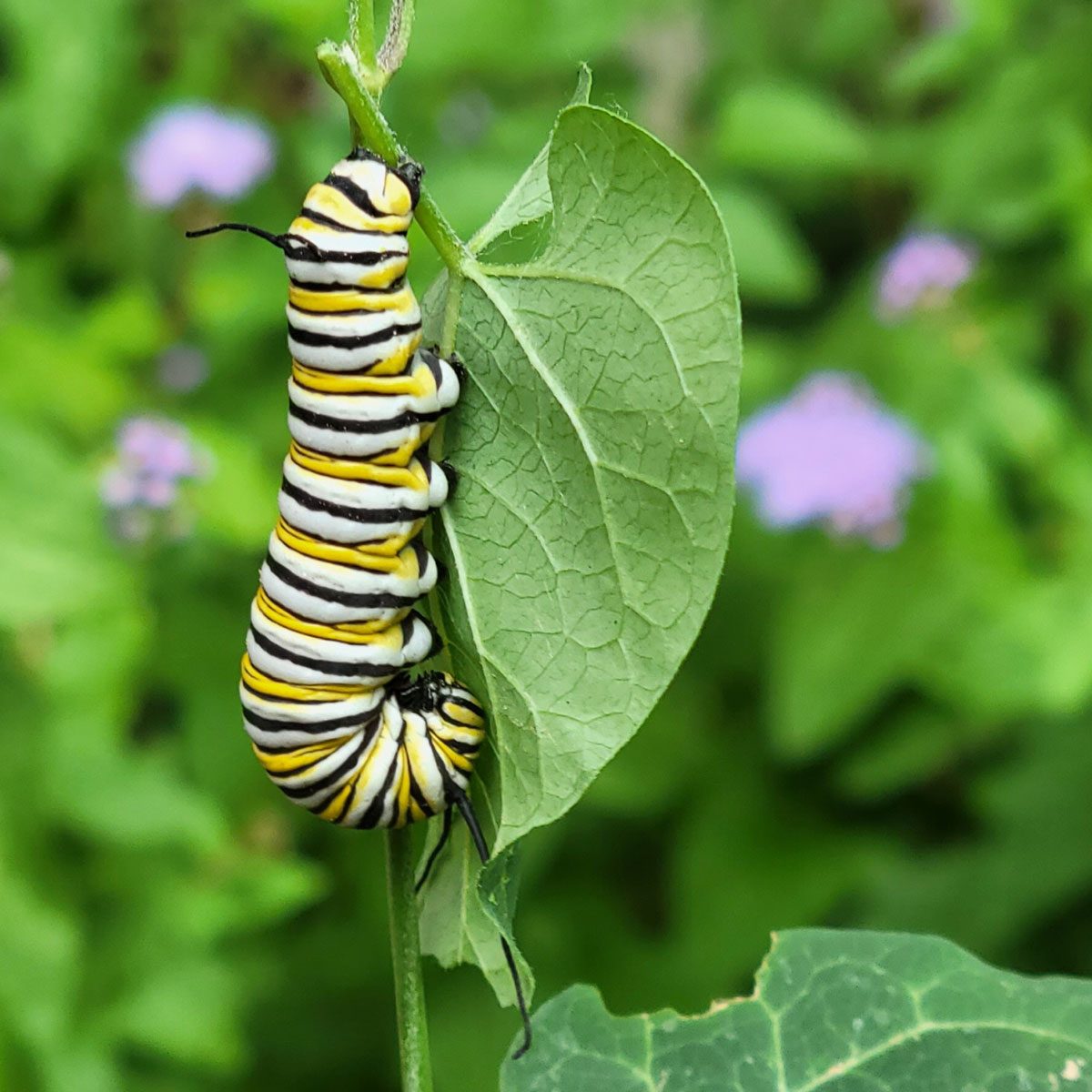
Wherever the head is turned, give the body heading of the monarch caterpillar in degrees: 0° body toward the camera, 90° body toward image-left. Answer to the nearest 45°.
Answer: approximately 270°

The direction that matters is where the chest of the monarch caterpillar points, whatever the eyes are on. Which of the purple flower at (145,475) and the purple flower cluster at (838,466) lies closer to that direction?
the purple flower cluster
